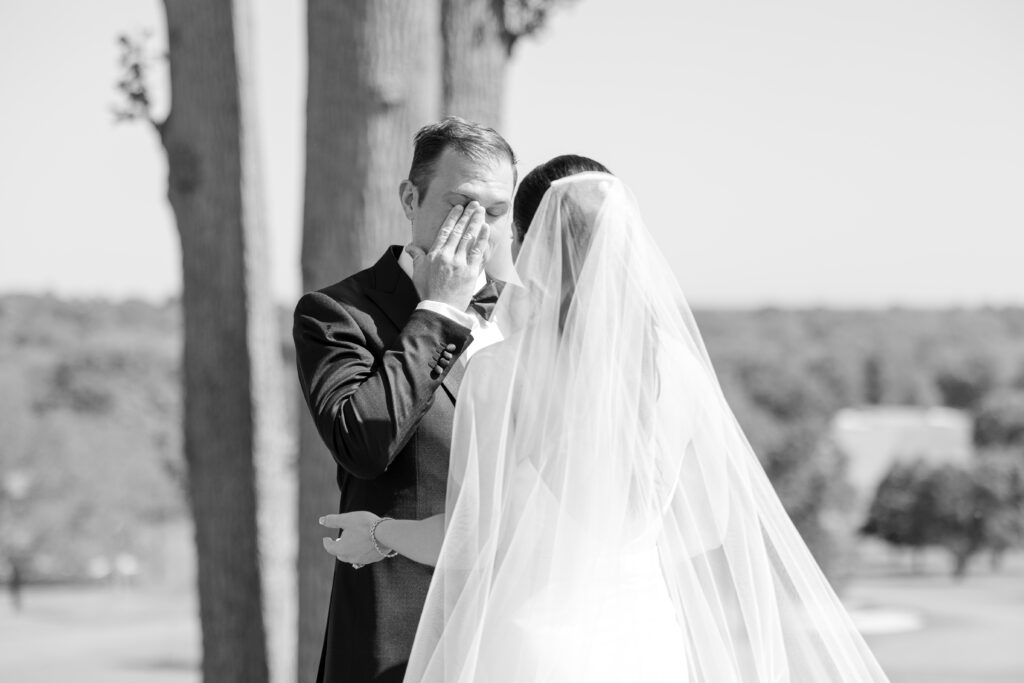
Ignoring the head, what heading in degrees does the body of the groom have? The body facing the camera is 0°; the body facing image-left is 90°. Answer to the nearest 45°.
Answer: approximately 315°

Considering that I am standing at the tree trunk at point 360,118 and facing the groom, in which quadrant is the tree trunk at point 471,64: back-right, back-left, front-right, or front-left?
back-left

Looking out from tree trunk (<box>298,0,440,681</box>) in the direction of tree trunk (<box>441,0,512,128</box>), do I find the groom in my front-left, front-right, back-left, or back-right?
back-right

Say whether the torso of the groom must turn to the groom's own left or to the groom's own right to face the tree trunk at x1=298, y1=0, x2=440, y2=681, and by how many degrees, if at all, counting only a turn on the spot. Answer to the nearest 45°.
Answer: approximately 135° to the groom's own left

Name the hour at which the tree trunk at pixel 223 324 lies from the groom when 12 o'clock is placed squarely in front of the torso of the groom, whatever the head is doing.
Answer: The tree trunk is roughly at 7 o'clock from the groom.

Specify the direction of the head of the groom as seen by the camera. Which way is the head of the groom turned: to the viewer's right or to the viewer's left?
to the viewer's right

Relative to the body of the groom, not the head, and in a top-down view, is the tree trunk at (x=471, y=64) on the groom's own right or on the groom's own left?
on the groom's own left
